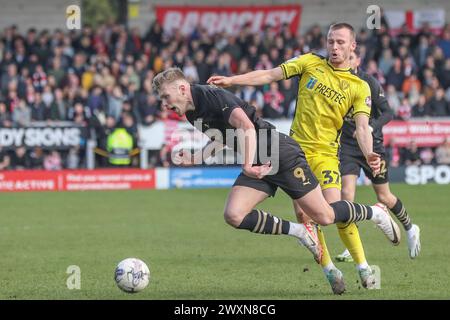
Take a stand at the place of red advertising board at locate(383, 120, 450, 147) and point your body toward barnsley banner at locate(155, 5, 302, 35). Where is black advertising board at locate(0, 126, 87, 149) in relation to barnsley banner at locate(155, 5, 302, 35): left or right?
left

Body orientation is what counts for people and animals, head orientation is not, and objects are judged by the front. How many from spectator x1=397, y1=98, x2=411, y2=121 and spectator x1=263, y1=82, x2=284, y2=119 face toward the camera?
2

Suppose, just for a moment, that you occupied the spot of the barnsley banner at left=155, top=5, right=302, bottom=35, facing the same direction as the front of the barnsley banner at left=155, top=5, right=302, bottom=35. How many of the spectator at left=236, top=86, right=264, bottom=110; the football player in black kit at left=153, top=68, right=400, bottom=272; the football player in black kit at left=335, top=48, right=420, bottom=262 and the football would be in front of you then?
4

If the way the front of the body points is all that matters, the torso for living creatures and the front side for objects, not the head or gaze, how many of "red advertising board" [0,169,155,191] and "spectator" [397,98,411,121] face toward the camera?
2

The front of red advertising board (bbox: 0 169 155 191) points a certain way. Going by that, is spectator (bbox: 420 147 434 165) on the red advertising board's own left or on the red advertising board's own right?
on the red advertising board's own left

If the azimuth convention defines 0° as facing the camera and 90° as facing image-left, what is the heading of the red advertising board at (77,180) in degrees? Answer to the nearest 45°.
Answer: approximately 0°
